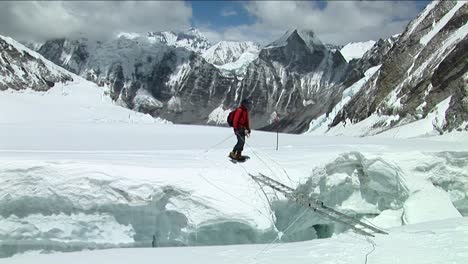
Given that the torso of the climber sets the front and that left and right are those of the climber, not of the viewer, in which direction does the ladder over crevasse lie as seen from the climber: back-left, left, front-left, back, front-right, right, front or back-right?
front-right

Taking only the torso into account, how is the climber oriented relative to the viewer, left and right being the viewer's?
facing to the right of the viewer
